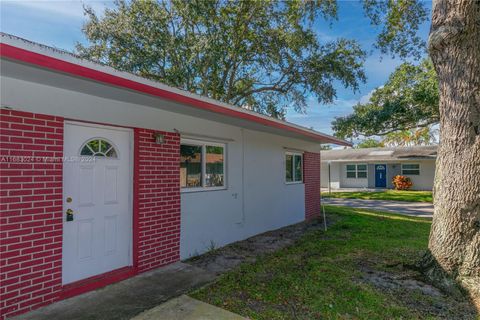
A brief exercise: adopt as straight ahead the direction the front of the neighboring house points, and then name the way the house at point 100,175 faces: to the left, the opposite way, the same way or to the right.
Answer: to the left

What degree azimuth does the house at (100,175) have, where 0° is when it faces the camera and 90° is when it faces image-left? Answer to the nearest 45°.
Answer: approximately 315°

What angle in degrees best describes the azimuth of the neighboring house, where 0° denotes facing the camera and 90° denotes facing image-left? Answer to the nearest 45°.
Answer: approximately 0°

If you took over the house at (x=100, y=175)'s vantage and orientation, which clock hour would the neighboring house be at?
The neighboring house is roughly at 9 o'clock from the house.

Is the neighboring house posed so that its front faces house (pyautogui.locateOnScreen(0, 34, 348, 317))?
yes
